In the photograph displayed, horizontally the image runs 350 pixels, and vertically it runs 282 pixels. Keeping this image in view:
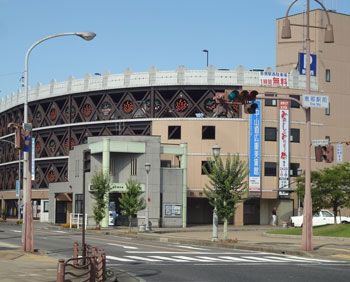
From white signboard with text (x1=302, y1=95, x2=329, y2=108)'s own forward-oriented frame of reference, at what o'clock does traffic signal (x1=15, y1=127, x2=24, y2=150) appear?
The traffic signal is roughly at 2 o'clock from the white signboard with text.

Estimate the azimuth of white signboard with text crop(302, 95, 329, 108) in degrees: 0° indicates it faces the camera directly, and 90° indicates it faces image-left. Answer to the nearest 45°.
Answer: approximately 0°

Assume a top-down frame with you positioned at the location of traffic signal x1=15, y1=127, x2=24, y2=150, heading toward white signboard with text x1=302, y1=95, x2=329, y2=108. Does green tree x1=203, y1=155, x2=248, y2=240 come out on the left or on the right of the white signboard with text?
left

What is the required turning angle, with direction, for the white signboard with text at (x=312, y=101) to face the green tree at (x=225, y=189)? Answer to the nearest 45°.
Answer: approximately 135° to its right

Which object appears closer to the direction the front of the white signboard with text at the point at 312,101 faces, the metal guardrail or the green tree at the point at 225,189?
the metal guardrail

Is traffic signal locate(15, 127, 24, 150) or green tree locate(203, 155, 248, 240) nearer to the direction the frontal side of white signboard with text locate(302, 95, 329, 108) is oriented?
the traffic signal

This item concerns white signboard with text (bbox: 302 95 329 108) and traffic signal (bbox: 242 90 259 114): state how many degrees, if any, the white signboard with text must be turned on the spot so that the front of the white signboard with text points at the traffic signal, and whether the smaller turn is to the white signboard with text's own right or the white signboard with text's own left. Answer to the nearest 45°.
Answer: approximately 45° to the white signboard with text's own right
